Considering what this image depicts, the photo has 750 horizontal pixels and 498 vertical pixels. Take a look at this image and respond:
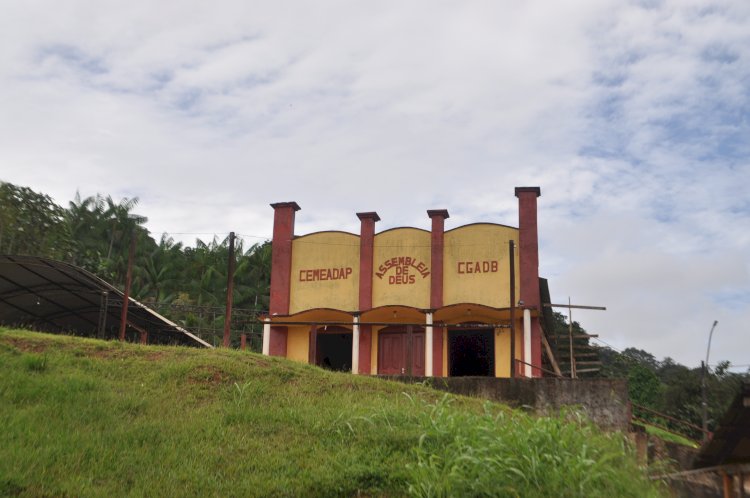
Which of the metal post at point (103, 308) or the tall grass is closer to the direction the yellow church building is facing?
the tall grass

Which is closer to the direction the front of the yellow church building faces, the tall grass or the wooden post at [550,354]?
the tall grass

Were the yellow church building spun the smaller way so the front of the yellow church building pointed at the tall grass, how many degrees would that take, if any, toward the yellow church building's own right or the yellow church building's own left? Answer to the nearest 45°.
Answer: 0° — it already faces it

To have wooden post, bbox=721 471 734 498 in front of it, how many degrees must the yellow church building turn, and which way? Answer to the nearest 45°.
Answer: approximately 45° to its left

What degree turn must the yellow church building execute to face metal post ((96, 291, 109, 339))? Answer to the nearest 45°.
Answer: approximately 90° to its right

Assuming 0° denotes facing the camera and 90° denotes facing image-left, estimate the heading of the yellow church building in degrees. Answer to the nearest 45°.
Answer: approximately 0°

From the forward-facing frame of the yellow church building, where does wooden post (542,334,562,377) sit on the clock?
The wooden post is roughly at 8 o'clock from the yellow church building.

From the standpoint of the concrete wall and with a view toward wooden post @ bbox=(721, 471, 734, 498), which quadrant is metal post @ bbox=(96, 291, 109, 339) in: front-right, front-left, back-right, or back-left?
back-right
